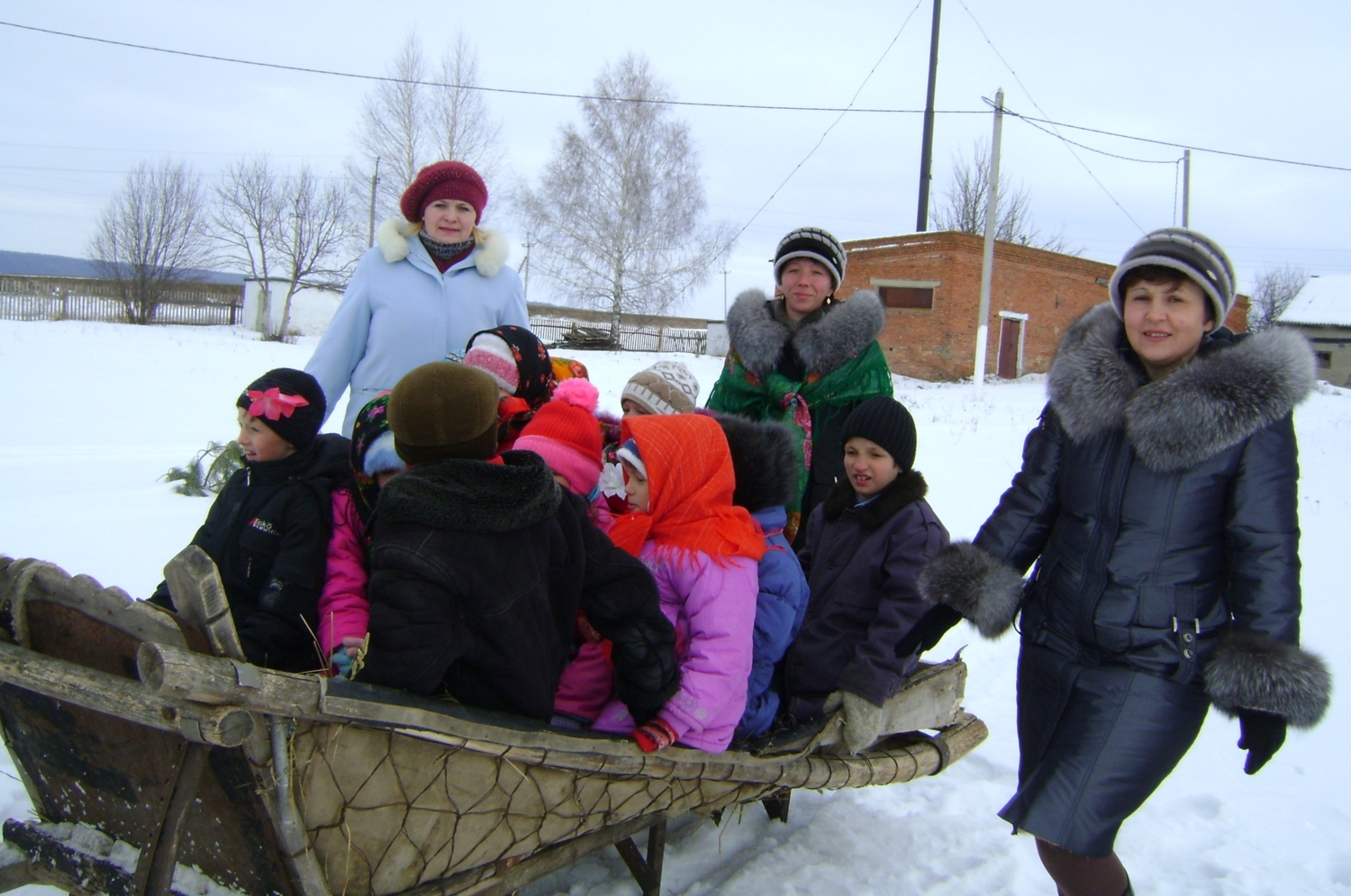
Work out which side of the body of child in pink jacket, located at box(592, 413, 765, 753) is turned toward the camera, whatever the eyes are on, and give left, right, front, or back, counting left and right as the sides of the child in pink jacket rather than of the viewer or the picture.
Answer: left

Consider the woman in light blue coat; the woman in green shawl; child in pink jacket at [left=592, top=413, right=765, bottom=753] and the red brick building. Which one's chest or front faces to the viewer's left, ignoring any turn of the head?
the child in pink jacket

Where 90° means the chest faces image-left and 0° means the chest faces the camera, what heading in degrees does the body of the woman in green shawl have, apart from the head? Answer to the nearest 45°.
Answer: approximately 0°

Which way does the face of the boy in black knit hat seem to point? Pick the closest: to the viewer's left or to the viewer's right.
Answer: to the viewer's left

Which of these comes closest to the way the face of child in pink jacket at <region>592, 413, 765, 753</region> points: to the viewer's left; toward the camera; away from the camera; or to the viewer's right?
to the viewer's left

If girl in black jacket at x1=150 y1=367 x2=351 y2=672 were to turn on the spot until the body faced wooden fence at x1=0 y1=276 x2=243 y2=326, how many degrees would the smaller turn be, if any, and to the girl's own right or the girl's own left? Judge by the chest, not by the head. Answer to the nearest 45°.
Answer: approximately 135° to the girl's own right

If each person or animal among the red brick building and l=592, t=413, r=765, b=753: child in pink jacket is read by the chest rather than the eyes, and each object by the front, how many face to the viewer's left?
1

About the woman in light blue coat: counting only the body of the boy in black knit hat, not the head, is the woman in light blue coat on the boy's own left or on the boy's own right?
on the boy's own right

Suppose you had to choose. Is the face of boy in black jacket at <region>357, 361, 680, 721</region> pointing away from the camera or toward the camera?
away from the camera

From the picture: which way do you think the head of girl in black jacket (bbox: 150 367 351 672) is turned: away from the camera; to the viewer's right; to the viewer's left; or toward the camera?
to the viewer's left

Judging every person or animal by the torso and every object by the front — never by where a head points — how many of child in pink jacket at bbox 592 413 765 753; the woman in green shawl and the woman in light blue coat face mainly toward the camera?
2
